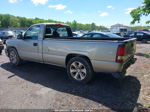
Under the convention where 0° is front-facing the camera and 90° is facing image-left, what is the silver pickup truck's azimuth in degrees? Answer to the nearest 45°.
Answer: approximately 135°
